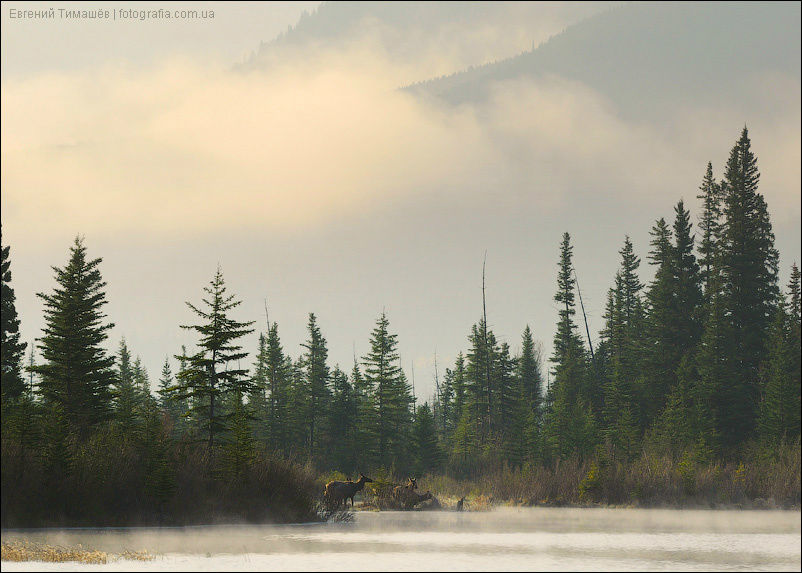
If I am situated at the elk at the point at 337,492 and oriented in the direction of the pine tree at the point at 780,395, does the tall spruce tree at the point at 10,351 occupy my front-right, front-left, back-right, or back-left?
back-left

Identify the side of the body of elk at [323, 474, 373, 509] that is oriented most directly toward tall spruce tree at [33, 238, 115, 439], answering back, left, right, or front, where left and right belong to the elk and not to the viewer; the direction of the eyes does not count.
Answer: back

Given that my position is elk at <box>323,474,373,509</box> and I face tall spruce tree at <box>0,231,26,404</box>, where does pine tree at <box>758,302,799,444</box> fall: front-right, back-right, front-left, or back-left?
back-right

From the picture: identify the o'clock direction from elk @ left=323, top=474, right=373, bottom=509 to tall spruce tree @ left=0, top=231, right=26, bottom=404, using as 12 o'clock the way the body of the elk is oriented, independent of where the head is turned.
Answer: The tall spruce tree is roughly at 7 o'clock from the elk.

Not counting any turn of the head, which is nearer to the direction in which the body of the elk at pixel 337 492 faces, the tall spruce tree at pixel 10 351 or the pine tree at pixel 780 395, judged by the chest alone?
the pine tree

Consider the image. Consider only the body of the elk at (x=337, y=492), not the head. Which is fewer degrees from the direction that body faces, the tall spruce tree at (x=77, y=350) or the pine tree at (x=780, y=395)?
the pine tree

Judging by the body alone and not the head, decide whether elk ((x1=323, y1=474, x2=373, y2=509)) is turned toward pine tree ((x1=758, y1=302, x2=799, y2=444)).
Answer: yes

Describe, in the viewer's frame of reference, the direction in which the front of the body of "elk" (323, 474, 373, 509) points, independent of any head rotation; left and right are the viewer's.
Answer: facing to the right of the viewer
